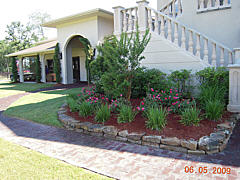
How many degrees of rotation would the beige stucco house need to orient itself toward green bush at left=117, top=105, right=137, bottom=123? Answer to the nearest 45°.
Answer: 0° — it already faces it

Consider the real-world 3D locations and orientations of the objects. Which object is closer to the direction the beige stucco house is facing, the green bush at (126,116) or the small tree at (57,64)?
the green bush

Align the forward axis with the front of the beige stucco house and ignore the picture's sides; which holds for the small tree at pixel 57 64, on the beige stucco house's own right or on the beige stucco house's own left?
on the beige stucco house's own right

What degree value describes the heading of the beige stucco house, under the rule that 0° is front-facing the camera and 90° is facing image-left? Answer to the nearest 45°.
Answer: approximately 45°

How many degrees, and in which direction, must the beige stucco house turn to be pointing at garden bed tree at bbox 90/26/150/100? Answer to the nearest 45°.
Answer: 0° — it already faces it

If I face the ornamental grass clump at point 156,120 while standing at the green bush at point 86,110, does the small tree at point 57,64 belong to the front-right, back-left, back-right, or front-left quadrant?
back-left

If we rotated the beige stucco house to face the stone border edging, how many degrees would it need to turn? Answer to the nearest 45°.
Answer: approximately 45° to its left

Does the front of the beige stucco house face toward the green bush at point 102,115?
yes
